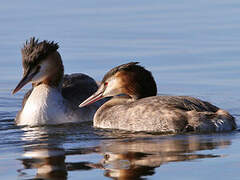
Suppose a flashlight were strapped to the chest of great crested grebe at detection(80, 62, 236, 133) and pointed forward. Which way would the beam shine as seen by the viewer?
to the viewer's left

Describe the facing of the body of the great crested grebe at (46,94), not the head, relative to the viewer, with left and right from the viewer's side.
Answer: facing the viewer and to the left of the viewer

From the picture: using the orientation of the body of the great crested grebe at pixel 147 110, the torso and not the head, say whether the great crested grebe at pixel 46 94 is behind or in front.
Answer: in front

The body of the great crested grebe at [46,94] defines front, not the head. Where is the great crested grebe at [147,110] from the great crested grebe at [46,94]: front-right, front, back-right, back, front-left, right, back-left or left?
left

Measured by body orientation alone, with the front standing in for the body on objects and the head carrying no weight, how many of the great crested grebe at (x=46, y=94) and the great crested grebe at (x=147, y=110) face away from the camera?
0
